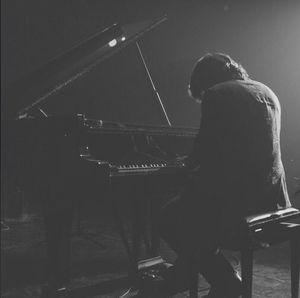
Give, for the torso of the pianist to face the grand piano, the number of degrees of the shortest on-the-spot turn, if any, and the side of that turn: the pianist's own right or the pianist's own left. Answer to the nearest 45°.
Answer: approximately 45° to the pianist's own left

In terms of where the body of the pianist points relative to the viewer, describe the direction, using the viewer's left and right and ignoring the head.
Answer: facing away from the viewer and to the left of the viewer

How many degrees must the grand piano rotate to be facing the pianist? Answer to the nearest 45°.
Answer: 0° — it already faces them

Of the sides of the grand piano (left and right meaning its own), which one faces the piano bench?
front

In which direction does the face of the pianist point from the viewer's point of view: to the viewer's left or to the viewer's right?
to the viewer's left

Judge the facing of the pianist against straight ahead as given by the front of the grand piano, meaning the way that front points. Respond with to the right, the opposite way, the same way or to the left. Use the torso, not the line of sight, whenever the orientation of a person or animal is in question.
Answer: the opposite way

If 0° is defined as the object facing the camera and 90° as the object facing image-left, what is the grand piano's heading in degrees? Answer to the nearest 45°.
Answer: approximately 315°
